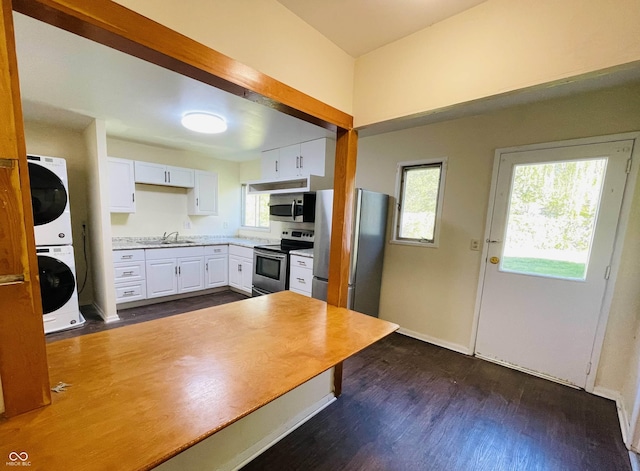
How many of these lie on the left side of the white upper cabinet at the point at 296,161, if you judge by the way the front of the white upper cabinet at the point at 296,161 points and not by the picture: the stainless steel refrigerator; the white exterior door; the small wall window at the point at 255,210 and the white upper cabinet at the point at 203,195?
2

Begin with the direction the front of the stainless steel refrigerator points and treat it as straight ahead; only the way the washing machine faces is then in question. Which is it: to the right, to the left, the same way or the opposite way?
to the left

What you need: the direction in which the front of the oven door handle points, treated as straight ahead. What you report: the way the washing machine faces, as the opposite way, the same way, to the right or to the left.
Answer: to the left

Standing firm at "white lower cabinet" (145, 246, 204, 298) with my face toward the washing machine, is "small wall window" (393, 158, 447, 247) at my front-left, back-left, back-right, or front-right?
back-left

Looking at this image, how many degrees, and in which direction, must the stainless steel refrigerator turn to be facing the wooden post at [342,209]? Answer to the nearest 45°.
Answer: approximately 45° to its left

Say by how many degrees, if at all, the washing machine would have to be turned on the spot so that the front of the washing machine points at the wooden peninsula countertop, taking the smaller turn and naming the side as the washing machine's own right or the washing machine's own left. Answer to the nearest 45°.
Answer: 0° — it already faces it

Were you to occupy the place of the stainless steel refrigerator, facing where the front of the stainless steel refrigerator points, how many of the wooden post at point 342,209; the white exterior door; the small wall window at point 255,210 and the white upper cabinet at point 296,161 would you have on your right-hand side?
2
